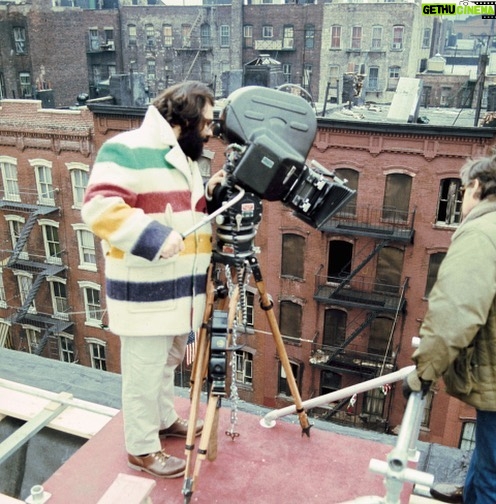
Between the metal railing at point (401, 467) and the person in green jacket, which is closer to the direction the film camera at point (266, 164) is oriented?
the person in green jacket

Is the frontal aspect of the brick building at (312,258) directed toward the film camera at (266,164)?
yes

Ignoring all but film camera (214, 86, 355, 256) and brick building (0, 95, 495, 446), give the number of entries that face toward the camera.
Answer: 1

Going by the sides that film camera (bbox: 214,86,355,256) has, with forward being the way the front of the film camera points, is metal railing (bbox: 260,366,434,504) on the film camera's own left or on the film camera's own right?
on the film camera's own right

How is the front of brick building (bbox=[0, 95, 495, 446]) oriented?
toward the camera

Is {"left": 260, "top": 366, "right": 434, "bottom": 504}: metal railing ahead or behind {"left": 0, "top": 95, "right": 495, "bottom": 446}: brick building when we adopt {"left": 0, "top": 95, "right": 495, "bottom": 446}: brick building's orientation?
ahead

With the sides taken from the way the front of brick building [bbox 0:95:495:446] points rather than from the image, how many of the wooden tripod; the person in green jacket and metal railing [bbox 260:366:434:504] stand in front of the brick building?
3

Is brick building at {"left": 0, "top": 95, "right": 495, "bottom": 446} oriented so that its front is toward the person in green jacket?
yes

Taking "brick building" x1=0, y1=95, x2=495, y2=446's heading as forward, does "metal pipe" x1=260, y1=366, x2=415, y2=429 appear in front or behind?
in front

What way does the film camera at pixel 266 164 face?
to the viewer's right

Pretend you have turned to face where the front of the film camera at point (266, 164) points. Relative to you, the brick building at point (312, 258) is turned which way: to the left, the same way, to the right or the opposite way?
to the right

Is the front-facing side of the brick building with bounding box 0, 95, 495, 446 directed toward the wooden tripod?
yes

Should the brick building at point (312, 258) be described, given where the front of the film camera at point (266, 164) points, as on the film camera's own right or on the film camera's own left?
on the film camera's own left

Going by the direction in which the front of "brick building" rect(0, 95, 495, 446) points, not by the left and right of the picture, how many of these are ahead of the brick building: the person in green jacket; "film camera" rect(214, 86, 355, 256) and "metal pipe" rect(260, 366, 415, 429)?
3
